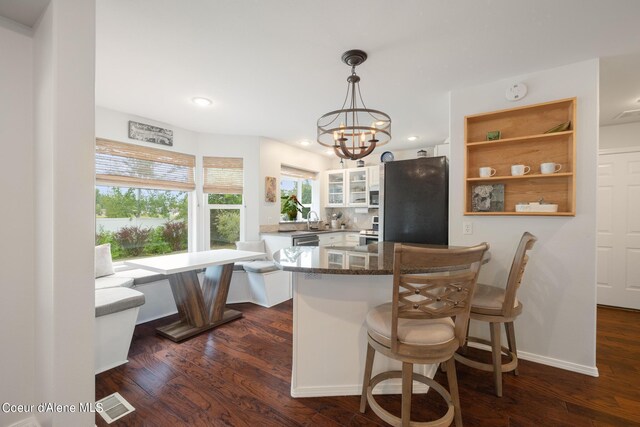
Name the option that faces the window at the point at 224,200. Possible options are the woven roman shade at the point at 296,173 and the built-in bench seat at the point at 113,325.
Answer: the built-in bench seat

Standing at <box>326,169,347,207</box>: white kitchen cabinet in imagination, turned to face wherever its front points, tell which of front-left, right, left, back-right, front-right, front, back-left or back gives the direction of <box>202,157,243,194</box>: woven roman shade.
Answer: front-right

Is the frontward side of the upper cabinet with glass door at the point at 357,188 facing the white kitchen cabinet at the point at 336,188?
no

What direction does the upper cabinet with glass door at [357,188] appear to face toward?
toward the camera

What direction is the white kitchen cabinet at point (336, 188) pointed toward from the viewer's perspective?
toward the camera

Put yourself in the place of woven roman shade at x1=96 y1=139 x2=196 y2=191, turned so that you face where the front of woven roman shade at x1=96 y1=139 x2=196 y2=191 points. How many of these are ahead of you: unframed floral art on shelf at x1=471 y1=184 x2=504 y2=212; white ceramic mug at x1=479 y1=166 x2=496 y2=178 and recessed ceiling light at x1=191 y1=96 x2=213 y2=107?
3

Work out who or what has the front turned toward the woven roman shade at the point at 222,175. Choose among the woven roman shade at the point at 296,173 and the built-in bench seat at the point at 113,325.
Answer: the built-in bench seat

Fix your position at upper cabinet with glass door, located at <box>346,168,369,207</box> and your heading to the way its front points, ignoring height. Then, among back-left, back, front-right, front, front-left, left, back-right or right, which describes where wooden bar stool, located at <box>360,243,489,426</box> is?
front

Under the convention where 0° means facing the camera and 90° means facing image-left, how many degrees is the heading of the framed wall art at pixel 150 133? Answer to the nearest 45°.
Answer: approximately 315°

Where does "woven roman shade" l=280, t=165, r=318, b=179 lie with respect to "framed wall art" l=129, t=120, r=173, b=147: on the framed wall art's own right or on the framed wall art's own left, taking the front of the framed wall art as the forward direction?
on the framed wall art's own left

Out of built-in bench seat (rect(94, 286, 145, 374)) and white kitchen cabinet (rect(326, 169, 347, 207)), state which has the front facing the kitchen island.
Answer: the white kitchen cabinet

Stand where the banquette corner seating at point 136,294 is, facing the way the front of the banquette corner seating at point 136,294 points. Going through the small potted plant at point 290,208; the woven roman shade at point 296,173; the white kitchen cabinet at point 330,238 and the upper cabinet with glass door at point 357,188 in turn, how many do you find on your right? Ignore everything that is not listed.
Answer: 0

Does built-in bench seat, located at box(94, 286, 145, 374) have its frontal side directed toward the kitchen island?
no

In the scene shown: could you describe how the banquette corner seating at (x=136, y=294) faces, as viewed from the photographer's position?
facing the viewer and to the right of the viewer

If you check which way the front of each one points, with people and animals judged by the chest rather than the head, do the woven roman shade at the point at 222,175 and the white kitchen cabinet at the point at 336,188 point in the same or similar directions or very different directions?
same or similar directions

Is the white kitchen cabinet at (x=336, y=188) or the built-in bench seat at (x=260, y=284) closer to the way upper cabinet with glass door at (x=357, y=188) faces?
the built-in bench seat

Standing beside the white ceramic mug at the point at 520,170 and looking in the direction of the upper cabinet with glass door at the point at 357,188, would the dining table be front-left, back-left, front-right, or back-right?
front-left

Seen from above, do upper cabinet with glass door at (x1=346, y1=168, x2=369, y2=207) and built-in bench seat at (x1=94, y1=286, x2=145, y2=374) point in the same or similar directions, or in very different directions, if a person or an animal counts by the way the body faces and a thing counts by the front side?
very different directions

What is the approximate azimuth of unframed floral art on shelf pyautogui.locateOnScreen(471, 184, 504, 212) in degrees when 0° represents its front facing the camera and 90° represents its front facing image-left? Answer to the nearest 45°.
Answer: approximately 0°
